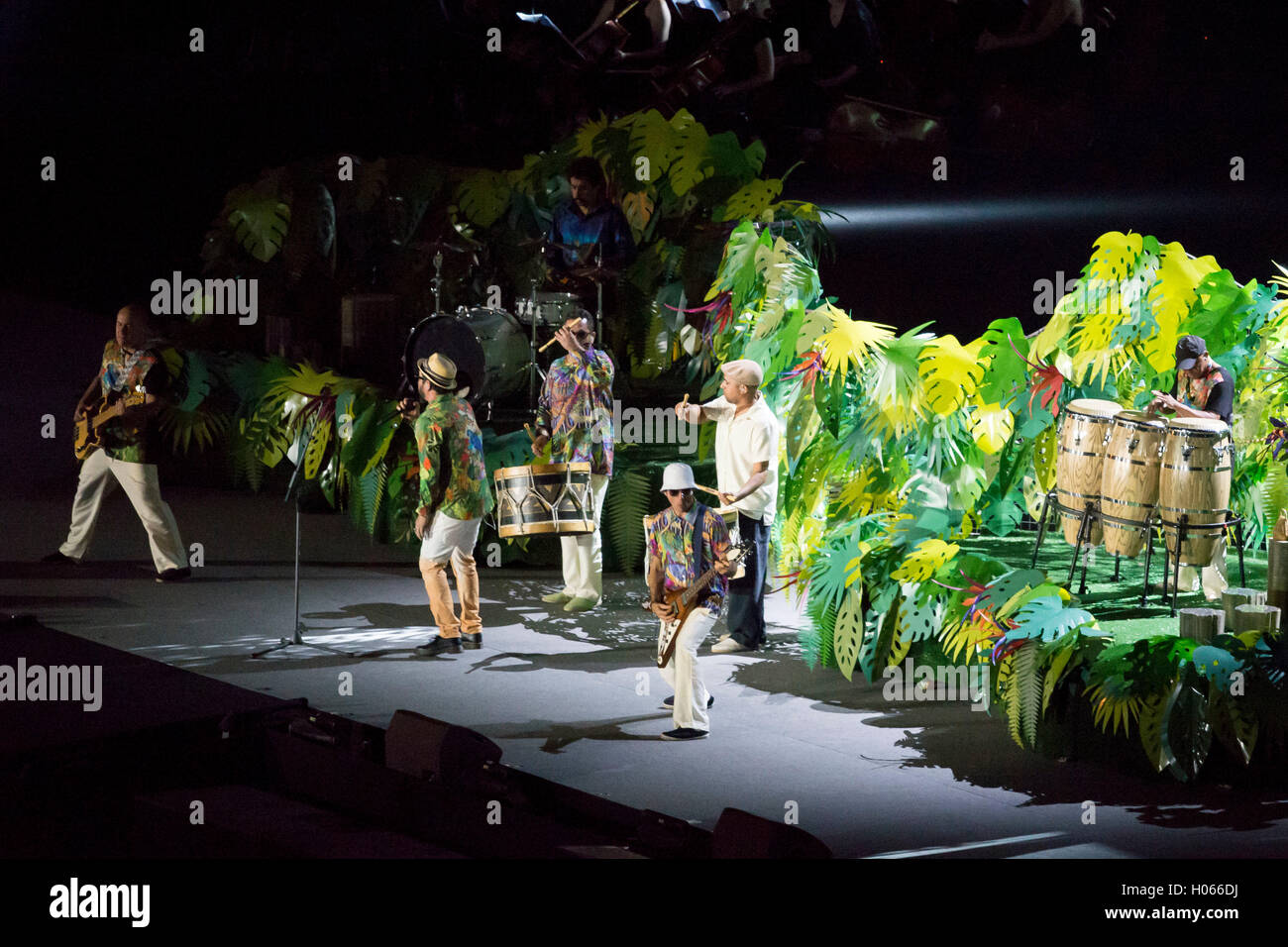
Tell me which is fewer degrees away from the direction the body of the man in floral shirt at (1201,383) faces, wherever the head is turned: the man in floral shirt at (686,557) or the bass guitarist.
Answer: the man in floral shirt

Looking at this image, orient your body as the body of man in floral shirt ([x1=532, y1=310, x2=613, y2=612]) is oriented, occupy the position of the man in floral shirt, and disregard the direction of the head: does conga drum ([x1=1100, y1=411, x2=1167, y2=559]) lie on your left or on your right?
on your left

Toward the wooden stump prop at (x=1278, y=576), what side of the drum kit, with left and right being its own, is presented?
left

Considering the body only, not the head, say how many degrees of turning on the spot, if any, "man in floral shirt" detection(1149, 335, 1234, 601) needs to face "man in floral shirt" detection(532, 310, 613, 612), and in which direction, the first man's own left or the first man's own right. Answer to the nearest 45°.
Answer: approximately 45° to the first man's own right

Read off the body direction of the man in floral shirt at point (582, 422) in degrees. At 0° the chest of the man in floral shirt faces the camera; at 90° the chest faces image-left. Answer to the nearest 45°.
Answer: approximately 45°

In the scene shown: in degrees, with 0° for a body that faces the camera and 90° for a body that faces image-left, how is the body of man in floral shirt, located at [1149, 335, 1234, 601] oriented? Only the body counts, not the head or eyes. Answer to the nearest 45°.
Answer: approximately 45°
